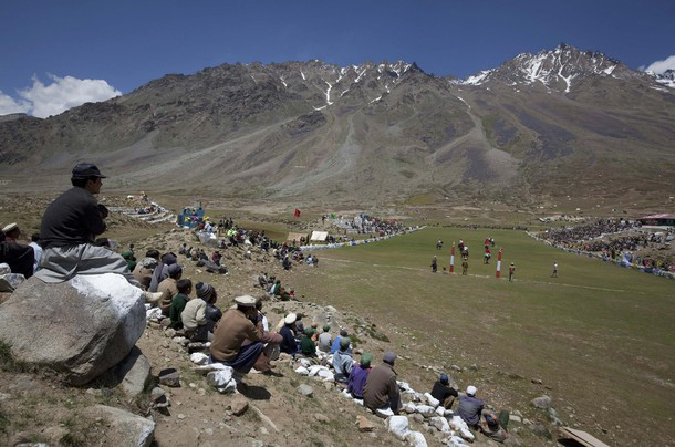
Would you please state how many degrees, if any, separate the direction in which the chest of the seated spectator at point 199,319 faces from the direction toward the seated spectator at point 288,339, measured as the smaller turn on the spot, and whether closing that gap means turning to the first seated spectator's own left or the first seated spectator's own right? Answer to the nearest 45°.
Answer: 0° — they already face them

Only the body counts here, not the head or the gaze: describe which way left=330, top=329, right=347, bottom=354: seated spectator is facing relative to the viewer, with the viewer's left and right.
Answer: facing away from the viewer and to the right of the viewer

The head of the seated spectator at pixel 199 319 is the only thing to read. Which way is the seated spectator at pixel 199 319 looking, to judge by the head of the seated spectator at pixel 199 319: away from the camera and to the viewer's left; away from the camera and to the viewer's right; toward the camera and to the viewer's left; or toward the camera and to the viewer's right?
away from the camera and to the viewer's right

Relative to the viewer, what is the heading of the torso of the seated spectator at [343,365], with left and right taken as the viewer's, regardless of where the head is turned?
facing away from the viewer and to the right of the viewer

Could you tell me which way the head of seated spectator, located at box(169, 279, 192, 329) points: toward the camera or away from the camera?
away from the camera

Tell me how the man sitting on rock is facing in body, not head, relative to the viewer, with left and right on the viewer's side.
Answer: facing away from the viewer and to the right of the viewer

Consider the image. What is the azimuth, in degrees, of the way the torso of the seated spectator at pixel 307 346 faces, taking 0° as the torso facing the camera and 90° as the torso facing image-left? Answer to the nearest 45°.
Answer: approximately 225°

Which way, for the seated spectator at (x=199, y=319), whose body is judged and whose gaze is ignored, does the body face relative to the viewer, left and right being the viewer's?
facing away from the viewer and to the right of the viewer

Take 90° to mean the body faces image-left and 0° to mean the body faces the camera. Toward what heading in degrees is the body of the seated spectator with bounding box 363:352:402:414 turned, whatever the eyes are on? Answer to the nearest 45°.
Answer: approximately 225°

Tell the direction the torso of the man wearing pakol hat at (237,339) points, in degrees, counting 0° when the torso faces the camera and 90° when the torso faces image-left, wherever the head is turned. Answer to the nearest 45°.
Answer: approximately 225°

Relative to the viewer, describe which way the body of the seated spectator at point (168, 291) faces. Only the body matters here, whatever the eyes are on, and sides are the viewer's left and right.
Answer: facing away from the viewer and to the right of the viewer

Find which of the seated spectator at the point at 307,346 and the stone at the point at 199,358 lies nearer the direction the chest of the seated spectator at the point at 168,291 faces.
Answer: the seated spectator

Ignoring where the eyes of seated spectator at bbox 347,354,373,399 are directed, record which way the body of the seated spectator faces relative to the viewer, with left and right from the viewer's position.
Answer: facing away from the viewer and to the right of the viewer

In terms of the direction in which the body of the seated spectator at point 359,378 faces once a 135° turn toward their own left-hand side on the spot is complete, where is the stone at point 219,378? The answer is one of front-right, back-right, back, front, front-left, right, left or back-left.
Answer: front-left
